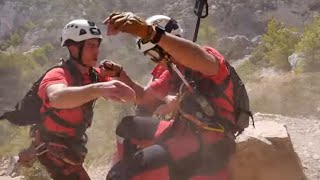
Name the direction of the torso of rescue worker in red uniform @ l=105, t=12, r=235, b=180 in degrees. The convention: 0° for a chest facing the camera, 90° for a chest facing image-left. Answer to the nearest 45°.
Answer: approximately 45°

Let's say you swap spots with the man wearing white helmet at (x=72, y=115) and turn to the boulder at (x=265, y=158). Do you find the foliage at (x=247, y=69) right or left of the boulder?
left

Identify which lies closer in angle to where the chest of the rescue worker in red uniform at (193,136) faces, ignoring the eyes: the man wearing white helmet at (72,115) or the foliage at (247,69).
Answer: the man wearing white helmet

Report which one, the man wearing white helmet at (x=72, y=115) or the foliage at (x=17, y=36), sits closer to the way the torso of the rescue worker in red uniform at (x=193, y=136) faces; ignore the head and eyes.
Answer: the man wearing white helmet

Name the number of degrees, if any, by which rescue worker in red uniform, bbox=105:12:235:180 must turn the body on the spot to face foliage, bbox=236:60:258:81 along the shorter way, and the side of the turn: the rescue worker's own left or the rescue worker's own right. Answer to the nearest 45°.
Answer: approximately 135° to the rescue worker's own right

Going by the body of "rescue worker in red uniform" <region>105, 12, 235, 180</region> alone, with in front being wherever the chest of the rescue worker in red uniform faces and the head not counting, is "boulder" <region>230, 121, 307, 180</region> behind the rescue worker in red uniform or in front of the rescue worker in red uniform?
behind

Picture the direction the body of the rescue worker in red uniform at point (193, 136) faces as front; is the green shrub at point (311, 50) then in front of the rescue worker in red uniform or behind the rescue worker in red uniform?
behind
